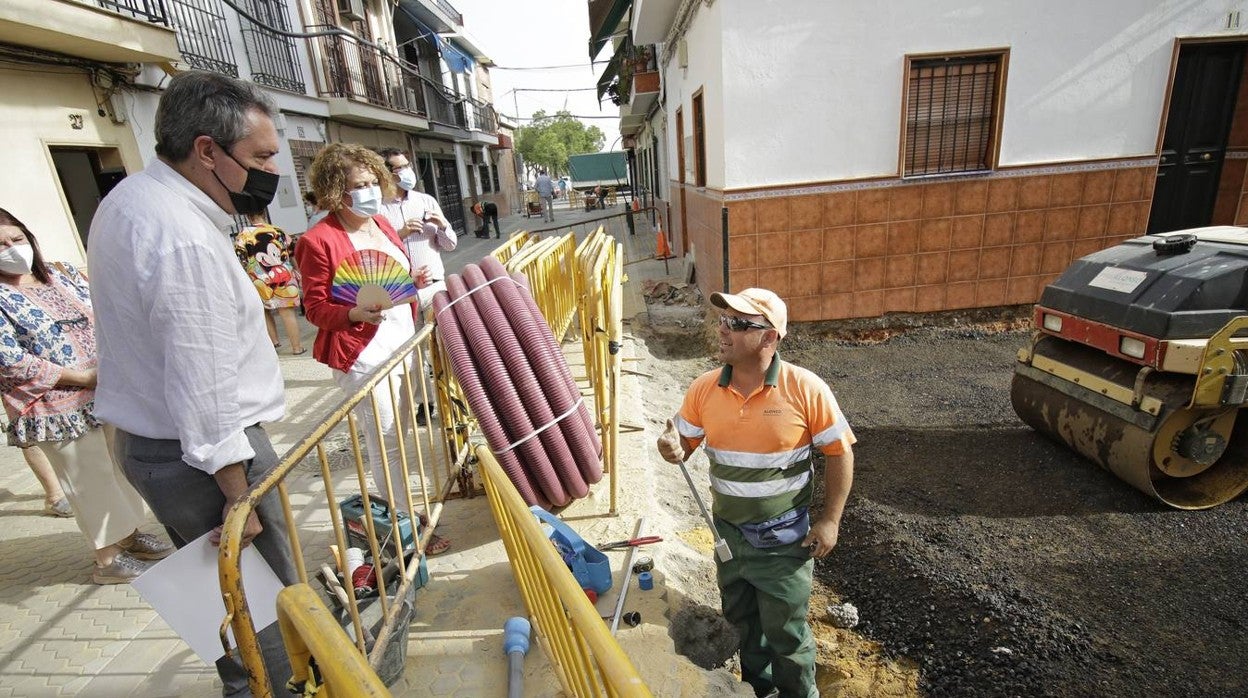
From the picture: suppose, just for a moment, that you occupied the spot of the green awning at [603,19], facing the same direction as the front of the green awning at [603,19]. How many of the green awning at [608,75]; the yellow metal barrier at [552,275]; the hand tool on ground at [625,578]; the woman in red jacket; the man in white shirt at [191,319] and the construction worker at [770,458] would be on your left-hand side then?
5

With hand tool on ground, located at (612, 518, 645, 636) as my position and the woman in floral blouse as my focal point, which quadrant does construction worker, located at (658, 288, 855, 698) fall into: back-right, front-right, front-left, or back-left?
back-left

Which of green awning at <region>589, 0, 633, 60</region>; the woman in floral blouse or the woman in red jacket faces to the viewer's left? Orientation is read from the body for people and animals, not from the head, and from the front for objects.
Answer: the green awning

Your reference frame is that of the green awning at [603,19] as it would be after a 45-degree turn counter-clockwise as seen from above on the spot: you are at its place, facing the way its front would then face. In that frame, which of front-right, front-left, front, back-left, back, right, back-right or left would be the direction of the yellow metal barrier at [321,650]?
front-left

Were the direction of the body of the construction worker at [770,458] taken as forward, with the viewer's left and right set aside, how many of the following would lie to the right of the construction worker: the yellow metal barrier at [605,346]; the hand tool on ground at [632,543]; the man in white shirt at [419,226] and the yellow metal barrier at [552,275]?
4

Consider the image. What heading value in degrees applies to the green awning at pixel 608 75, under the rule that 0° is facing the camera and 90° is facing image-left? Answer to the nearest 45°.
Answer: approximately 90°

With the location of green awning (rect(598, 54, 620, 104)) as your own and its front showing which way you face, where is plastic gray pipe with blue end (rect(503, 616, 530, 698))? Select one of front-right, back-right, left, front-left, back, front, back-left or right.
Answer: left

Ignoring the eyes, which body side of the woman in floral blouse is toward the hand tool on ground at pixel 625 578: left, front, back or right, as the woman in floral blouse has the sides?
front

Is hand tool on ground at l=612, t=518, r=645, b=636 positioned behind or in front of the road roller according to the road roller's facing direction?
in front

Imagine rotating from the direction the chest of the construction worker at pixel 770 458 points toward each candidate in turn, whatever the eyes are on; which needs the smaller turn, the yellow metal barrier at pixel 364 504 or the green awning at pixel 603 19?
the yellow metal barrier

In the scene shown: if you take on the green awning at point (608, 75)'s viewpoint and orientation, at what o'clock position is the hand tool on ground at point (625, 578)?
The hand tool on ground is roughly at 9 o'clock from the green awning.

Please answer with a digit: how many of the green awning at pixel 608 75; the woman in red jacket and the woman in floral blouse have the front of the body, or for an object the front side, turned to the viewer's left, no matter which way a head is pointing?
1

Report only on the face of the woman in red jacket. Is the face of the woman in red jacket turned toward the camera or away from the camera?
toward the camera

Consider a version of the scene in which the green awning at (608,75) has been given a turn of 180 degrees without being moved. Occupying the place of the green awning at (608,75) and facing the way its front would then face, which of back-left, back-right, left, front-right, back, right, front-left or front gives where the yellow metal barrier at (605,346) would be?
right

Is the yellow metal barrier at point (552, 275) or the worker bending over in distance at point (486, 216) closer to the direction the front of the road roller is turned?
the yellow metal barrier

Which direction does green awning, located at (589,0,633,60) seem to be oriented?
to the viewer's left

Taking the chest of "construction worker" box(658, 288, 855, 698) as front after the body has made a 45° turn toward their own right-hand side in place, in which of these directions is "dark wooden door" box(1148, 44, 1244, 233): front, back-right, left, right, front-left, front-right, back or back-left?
back-right
